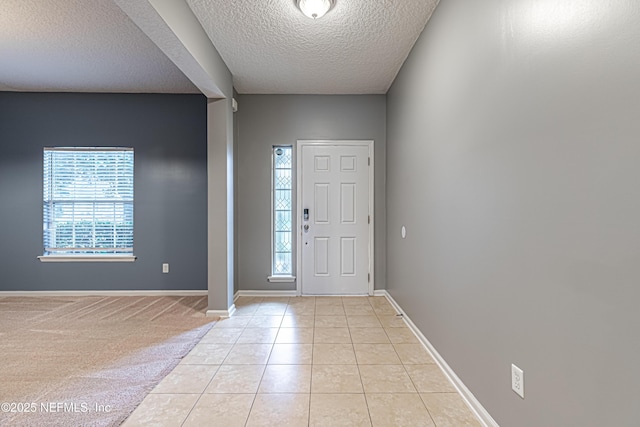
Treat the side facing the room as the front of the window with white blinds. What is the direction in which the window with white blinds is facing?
toward the camera

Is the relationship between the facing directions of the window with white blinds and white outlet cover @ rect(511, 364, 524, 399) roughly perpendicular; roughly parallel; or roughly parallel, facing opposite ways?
roughly perpendicular

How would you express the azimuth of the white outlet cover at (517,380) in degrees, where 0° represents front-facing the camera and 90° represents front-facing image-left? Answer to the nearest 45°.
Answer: approximately 45°

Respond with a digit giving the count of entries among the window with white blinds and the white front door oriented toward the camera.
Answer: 2

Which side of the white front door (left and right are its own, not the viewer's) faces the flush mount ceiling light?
front

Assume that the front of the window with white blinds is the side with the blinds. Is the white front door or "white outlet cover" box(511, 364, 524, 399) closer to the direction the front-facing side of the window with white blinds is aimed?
the white outlet cover

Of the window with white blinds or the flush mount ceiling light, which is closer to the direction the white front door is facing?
the flush mount ceiling light

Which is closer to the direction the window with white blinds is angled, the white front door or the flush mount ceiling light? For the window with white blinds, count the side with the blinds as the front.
the flush mount ceiling light

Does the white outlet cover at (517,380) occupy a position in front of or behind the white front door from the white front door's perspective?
in front

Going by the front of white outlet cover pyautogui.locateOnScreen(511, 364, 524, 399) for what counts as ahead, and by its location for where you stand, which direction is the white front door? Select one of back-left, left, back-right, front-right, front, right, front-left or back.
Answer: right

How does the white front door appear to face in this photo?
toward the camera
